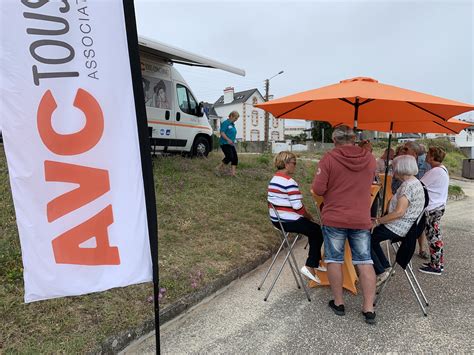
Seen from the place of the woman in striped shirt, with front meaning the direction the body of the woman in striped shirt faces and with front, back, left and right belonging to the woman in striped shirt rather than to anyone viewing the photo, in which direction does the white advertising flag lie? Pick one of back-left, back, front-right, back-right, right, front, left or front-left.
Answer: back-right

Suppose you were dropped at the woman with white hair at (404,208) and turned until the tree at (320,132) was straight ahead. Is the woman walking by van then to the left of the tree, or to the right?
left

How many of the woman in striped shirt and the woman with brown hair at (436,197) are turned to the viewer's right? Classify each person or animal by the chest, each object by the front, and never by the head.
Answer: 1

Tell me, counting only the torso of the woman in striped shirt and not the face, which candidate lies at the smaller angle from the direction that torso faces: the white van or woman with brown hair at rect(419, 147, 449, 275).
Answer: the woman with brown hair

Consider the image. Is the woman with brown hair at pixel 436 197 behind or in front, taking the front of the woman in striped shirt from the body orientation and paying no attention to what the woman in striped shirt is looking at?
in front

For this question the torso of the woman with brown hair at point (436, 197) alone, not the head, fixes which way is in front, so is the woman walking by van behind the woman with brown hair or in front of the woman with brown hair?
in front

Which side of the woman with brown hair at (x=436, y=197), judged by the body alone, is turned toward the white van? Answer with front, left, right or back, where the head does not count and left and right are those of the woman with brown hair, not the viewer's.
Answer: front

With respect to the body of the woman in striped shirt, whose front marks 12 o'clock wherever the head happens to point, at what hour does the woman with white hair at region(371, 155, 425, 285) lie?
The woman with white hair is roughly at 12 o'clock from the woman in striped shirt.

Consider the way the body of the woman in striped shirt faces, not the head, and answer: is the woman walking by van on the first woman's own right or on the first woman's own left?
on the first woman's own left

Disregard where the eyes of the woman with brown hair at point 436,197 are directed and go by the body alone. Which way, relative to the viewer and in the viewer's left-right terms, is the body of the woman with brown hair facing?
facing to the left of the viewer

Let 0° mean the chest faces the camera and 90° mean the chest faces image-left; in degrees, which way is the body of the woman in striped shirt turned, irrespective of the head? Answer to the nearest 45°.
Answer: approximately 270°

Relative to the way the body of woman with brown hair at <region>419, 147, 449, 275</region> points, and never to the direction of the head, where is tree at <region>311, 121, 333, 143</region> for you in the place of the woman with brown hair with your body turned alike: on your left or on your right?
on your right

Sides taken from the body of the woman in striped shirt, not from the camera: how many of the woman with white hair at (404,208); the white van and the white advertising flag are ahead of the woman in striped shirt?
1
